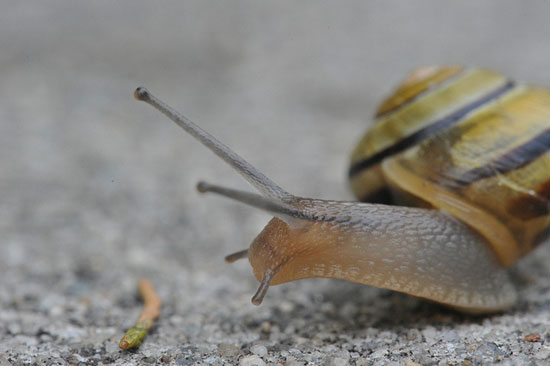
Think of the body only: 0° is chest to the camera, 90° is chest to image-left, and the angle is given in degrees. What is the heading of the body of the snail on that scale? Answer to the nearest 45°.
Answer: approximately 90°

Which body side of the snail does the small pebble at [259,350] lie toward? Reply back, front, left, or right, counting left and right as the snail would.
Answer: front

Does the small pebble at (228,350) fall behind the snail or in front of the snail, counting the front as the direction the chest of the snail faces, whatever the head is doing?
in front

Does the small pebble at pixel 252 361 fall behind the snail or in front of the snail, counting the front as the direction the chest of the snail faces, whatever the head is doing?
in front

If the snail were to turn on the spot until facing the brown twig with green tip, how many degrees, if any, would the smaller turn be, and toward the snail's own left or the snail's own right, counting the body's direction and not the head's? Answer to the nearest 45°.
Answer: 0° — it already faces it

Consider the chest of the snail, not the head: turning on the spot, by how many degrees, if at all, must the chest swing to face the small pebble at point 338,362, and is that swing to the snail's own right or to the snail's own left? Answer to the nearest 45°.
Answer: approximately 45° to the snail's own left
